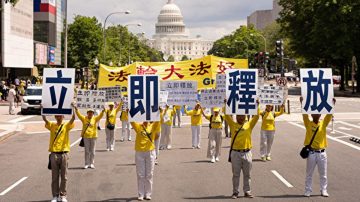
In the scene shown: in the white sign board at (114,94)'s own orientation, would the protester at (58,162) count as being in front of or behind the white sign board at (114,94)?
in front

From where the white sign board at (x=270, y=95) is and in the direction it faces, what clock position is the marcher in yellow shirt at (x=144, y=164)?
The marcher in yellow shirt is roughly at 1 o'clock from the white sign board.

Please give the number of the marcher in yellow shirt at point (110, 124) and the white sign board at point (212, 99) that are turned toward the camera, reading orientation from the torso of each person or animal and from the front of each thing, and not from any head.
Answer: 2

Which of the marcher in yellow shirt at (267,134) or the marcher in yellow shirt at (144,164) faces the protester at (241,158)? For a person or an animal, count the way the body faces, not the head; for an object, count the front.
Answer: the marcher in yellow shirt at (267,134)

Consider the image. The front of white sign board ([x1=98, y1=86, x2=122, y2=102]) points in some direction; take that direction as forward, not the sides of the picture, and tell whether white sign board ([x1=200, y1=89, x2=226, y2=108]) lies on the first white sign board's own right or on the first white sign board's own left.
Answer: on the first white sign board's own left

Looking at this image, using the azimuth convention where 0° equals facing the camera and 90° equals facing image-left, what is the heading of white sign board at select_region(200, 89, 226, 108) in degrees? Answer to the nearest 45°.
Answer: approximately 0°

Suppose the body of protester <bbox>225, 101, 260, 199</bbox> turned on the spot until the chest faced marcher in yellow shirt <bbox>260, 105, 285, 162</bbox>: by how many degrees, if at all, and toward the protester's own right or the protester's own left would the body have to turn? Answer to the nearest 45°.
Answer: approximately 180°
